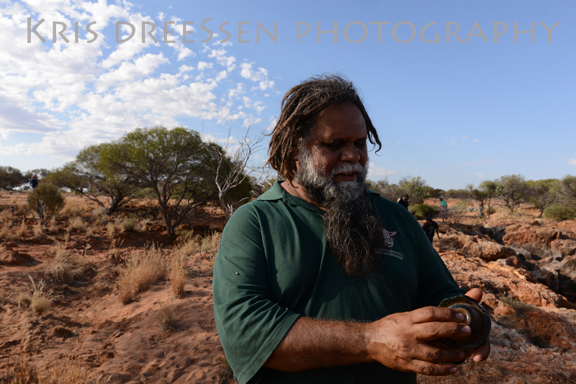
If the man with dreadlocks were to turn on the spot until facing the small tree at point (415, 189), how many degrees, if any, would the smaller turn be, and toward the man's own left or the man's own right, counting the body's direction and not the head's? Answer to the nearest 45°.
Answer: approximately 135° to the man's own left

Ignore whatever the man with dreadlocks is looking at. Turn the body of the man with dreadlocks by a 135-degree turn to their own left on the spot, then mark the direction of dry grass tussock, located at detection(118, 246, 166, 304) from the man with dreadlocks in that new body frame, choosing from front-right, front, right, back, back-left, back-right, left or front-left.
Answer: front-left

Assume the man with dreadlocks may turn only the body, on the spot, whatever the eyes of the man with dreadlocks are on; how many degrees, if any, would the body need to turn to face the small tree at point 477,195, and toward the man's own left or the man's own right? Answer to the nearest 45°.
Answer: approximately 135° to the man's own left

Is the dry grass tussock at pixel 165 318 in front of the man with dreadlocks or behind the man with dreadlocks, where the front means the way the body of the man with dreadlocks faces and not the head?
behind

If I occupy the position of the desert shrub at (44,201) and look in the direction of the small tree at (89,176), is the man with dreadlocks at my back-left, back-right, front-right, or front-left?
back-right

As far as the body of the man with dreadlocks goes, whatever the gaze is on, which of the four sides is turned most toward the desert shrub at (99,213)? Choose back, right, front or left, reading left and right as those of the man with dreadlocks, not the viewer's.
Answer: back

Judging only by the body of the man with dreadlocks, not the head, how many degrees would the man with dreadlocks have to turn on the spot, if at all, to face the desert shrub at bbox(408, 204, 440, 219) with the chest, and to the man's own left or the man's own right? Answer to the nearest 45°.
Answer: approximately 135° to the man's own left

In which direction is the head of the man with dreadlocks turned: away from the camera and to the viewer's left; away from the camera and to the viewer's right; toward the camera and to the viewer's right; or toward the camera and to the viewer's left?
toward the camera and to the viewer's right

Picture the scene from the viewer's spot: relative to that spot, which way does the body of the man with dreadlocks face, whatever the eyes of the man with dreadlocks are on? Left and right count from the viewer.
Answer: facing the viewer and to the right of the viewer

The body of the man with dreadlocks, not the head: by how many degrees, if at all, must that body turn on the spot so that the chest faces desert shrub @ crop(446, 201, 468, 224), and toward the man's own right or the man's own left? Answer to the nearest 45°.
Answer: approximately 135° to the man's own left

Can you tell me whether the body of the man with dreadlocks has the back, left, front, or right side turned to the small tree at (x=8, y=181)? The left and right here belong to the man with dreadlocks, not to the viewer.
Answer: back

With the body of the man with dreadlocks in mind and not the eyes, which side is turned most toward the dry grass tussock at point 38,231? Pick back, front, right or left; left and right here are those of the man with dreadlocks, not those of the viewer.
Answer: back

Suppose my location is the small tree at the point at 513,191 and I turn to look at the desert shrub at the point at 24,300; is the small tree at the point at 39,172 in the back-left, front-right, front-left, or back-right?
front-right

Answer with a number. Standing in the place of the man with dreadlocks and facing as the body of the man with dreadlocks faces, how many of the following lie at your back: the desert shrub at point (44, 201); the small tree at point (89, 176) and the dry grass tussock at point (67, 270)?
3
